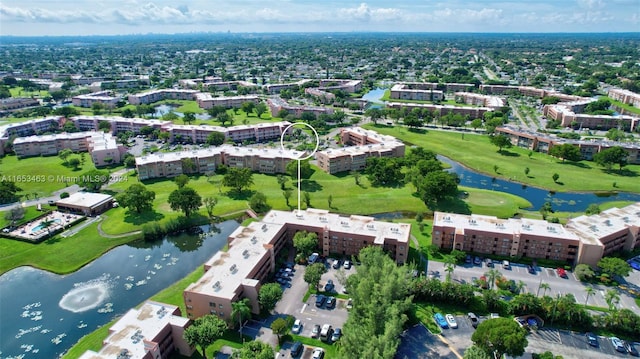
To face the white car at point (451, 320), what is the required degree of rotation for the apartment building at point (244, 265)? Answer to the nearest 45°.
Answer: approximately 45° to its left

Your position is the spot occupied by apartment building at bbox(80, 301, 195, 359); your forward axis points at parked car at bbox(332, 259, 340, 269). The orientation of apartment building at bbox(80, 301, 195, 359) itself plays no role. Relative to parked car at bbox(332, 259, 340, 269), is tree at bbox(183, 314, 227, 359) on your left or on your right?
right

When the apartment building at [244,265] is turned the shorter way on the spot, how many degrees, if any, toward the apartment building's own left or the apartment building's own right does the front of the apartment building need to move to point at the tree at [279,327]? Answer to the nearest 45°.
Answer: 0° — it already faces it

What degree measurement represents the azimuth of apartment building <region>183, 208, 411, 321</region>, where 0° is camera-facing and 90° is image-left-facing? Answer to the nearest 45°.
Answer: approximately 315°

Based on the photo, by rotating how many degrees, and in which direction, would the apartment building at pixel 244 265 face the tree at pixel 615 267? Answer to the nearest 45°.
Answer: approximately 45° to its left

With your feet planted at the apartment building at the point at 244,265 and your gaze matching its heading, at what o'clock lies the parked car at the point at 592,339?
The parked car is roughly at 11 o'clock from the apartment building.

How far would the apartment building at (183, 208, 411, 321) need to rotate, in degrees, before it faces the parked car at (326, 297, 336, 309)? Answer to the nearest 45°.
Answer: approximately 45° to its left

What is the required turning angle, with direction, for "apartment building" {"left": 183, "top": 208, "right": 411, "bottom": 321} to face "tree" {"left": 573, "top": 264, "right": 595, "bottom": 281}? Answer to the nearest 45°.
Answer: approximately 45° to its left

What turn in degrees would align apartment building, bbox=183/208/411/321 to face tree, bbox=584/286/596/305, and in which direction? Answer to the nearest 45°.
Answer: approximately 45° to its left

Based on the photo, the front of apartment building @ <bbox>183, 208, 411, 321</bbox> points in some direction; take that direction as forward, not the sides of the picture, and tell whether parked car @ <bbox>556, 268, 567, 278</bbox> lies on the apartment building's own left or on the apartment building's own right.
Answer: on the apartment building's own left

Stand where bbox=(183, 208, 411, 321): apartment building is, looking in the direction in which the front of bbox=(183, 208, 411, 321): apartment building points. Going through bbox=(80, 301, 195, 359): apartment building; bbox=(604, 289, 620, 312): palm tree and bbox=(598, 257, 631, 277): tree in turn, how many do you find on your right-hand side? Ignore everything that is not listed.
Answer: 1

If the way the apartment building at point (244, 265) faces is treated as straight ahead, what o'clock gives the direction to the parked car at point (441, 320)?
The parked car is roughly at 11 o'clock from the apartment building.

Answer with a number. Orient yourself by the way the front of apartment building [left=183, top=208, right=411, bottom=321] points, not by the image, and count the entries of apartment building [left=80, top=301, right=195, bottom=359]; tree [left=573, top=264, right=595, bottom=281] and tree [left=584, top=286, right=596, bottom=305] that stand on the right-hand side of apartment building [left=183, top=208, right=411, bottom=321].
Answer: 1

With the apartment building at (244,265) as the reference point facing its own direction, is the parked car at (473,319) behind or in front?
in front

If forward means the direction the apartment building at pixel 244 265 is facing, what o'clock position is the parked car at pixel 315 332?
The parked car is roughly at 12 o'clock from the apartment building.
